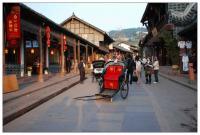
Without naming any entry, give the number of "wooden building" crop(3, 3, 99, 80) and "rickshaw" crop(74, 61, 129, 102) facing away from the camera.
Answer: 0

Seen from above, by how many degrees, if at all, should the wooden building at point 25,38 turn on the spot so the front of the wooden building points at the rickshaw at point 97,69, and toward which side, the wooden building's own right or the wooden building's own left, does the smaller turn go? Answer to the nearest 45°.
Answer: approximately 45° to the wooden building's own left

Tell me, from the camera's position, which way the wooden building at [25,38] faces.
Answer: facing the viewer and to the right of the viewer

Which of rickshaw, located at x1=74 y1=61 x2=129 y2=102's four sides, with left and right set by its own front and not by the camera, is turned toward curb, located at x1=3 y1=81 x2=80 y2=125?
front

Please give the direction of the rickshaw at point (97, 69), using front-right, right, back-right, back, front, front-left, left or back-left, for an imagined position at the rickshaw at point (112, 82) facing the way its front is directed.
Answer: back-right

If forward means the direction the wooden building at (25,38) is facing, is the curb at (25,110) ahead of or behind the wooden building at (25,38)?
ahead

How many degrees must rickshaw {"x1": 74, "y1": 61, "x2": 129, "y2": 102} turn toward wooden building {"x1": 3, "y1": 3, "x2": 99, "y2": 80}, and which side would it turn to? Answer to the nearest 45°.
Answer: approximately 90° to its right

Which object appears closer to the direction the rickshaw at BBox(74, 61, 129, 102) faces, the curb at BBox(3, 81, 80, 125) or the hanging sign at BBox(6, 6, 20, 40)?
the curb

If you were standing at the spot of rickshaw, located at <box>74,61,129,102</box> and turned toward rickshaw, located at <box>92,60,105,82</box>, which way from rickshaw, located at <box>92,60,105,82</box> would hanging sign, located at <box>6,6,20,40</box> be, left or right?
left

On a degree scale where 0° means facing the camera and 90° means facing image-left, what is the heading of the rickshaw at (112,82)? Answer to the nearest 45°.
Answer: approximately 45°
